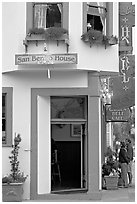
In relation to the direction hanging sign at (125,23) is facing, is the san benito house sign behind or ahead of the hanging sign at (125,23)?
ahead

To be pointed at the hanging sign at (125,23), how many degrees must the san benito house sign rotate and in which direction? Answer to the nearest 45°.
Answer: approximately 135° to its left

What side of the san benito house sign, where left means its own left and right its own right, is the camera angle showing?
front
